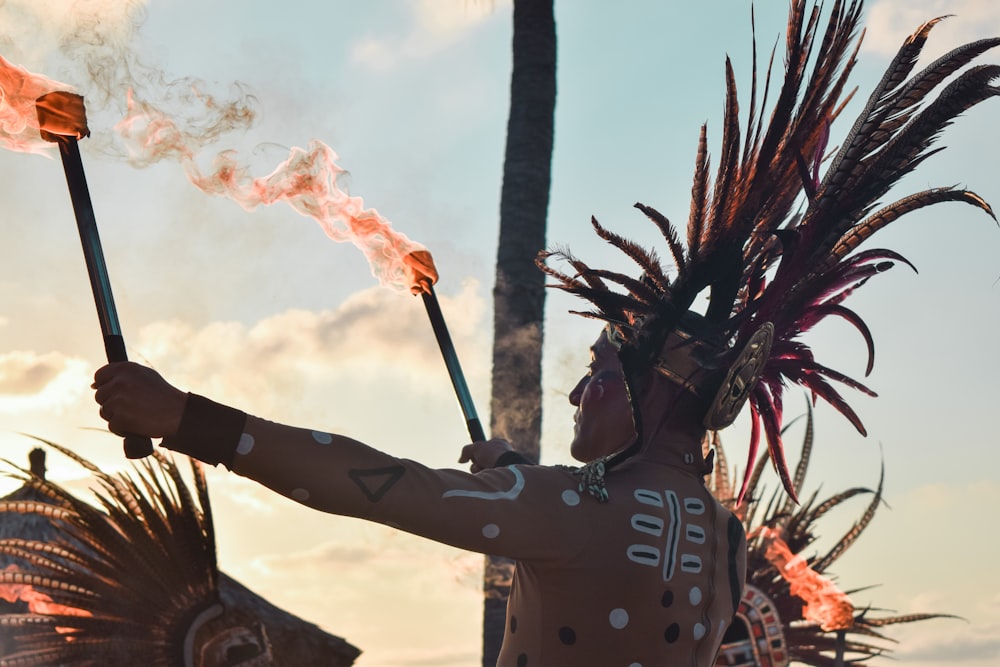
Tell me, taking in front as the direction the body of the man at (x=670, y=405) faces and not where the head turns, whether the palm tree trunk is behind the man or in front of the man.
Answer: in front

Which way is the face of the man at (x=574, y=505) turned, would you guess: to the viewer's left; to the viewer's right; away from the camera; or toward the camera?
to the viewer's left

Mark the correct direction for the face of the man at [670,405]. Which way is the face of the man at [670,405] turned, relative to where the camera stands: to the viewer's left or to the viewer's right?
to the viewer's left

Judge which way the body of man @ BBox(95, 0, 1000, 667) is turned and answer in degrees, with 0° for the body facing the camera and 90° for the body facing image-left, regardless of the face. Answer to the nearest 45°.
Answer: approximately 135°

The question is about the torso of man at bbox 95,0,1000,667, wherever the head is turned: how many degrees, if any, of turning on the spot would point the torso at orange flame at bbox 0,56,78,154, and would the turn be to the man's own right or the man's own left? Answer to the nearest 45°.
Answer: approximately 45° to the man's own left
